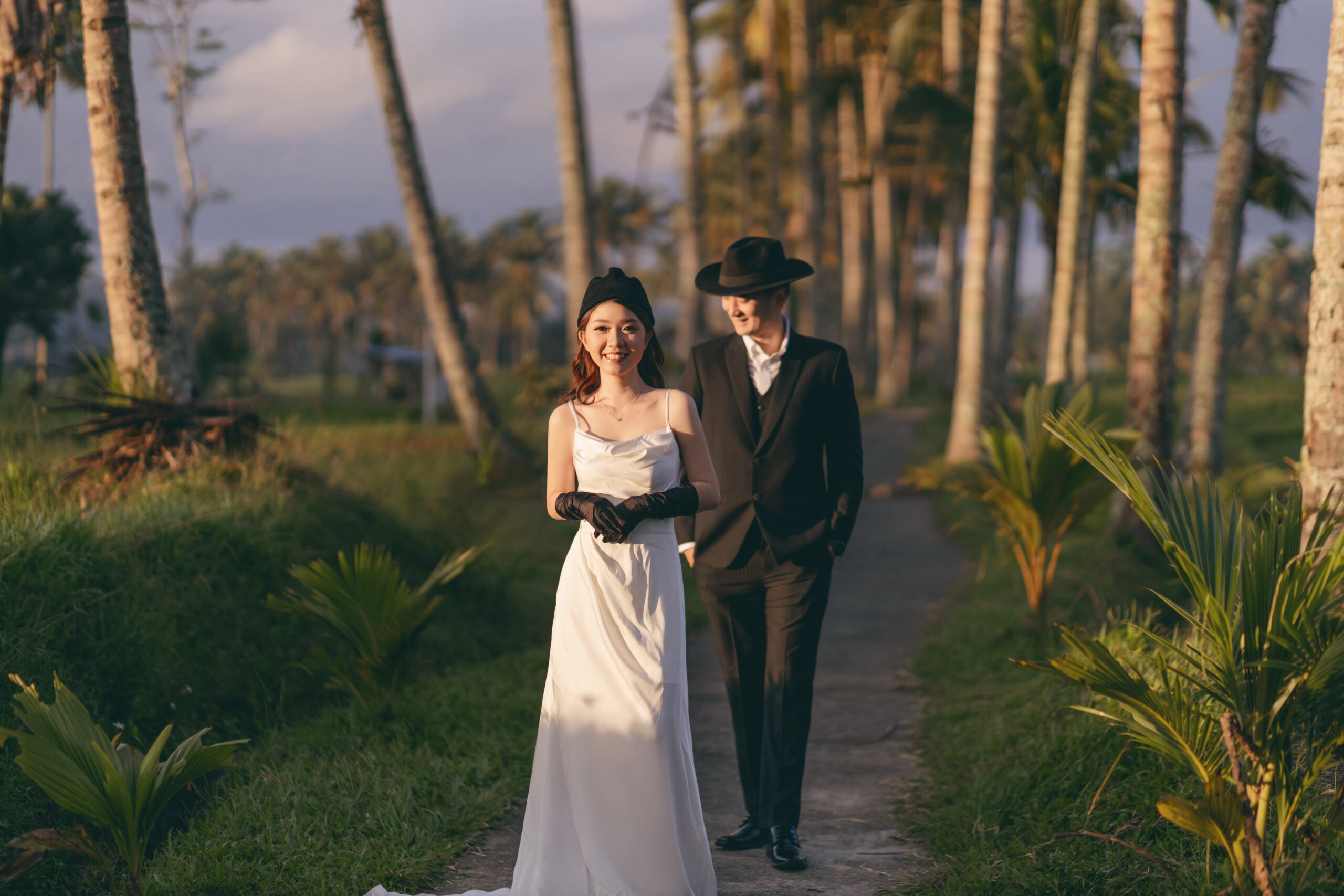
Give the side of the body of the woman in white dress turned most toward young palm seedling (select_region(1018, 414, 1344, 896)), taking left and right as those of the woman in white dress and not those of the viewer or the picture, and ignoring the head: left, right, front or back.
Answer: left

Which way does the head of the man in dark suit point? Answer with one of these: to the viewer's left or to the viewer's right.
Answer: to the viewer's left

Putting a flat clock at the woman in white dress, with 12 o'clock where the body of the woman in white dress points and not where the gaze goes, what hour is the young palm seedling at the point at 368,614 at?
The young palm seedling is roughly at 5 o'clock from the woman in white dress.

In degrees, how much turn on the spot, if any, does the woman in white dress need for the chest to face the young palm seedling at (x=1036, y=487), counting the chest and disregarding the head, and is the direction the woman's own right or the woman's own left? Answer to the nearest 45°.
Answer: approximately 135° to the woman's own left

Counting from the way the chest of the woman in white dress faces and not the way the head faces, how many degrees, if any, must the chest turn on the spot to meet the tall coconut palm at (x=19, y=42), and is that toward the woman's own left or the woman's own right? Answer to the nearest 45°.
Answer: approximately 135° to the woman's own right

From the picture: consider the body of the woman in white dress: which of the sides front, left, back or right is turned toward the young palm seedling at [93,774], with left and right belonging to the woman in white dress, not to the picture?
right

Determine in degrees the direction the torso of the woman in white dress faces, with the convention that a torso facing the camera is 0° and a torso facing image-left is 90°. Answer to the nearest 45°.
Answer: approximately 0°

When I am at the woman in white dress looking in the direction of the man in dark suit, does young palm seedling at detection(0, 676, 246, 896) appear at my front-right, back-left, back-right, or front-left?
back-left

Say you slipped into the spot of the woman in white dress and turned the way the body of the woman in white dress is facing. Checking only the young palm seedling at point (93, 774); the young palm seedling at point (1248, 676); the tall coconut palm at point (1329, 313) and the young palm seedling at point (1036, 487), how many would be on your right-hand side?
1

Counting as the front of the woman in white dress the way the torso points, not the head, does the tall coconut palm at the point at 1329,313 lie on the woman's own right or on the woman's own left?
on the woman's own left
